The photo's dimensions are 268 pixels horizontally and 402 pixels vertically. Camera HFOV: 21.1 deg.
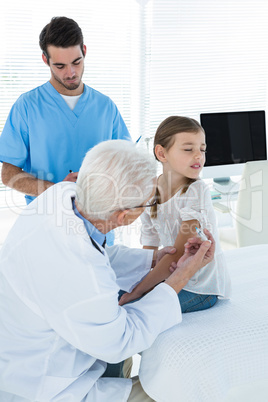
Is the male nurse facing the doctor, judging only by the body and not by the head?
yes

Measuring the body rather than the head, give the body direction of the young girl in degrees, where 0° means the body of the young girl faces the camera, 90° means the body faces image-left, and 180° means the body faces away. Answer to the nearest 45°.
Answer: approximately 45°

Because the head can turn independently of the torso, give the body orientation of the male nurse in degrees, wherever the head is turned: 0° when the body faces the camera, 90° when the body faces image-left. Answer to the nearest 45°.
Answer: approximately 0°
